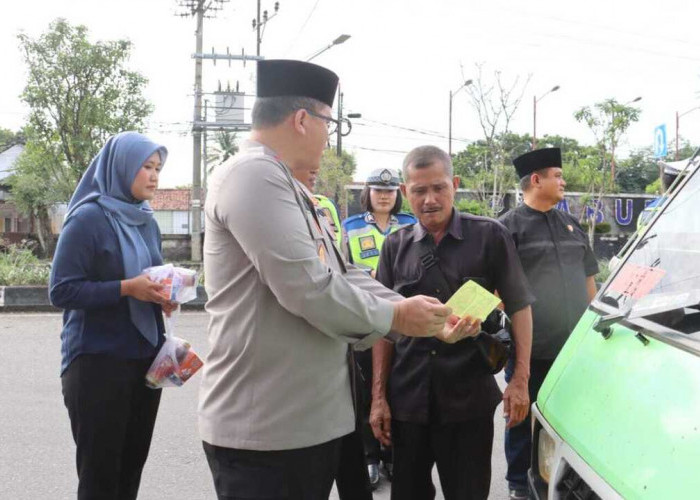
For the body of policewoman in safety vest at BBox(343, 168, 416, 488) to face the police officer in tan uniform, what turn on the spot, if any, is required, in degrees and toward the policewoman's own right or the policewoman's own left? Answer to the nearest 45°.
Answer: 0° — they already face them

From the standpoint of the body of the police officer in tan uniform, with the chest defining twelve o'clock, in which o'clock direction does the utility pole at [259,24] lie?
The utility pole is roughly at 9 o'clock from the police officer in tan uniform.

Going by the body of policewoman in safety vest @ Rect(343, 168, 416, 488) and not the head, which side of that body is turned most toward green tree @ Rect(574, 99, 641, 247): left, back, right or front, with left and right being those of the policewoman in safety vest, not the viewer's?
back

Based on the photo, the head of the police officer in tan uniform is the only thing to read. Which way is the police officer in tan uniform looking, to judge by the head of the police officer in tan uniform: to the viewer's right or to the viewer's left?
to the viewer's right

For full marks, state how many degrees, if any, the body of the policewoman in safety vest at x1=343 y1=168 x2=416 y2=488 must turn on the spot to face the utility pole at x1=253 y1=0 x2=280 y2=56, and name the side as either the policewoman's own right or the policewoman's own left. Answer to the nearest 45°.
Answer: approximately 180°

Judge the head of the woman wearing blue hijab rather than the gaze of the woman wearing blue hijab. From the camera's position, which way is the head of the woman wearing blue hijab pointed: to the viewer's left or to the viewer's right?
to the viewer's right

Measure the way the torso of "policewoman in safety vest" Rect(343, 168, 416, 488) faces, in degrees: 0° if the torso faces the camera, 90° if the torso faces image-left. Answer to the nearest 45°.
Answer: approximately 0°

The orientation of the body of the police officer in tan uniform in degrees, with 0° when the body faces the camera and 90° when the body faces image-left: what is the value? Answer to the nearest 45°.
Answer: approximately 270°

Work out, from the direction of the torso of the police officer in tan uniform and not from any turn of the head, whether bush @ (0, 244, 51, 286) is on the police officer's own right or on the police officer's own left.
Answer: on the police officer's own left

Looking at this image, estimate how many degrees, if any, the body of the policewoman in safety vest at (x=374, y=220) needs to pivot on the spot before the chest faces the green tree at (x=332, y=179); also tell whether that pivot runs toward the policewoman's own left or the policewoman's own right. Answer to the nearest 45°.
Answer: approximately 180°
